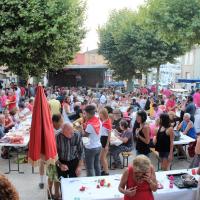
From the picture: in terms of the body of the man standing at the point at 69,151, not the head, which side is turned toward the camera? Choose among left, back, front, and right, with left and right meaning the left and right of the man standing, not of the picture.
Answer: front

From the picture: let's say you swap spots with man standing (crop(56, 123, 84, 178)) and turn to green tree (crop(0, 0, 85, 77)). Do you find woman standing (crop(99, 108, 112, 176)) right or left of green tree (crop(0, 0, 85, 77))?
right

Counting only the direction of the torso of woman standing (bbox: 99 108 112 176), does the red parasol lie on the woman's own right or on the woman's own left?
on the woman's own left

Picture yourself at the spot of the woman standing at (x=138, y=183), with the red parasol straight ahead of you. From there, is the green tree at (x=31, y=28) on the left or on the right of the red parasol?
right

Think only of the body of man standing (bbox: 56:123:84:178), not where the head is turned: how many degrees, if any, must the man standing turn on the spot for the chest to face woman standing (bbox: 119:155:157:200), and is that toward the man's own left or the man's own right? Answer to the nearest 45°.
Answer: approximately 45° to the man's own left
